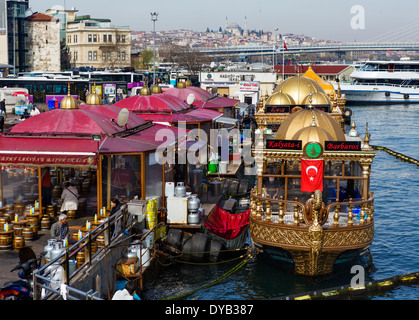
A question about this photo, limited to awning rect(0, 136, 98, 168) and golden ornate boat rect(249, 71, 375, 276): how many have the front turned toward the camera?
2

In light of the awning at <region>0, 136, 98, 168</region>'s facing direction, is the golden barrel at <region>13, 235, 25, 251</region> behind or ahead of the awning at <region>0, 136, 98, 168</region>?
ahead

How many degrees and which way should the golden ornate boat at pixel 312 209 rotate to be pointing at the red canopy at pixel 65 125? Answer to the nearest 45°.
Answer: approximately 90° to its right

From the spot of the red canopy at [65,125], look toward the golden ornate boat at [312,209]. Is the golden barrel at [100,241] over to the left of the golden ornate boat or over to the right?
right

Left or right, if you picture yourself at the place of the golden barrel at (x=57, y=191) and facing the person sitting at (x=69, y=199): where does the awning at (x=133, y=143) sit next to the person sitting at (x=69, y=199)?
left

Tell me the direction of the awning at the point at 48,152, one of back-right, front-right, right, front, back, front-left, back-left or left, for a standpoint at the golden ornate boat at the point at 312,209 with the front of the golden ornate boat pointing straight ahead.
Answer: right

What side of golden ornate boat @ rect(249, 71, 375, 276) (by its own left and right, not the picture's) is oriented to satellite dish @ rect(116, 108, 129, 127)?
right

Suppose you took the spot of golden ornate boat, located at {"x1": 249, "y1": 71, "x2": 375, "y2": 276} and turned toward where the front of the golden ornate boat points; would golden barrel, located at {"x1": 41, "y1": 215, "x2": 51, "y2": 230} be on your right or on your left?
on your right

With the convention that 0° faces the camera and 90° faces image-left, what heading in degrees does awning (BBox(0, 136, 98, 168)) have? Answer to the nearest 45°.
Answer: approximately 0°

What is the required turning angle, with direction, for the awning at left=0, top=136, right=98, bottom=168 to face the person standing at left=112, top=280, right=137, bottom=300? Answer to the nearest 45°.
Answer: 0° — it already faces them

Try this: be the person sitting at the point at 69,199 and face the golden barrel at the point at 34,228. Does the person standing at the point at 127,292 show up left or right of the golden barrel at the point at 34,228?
left
